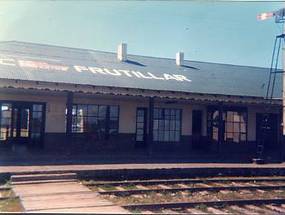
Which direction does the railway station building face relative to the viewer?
toward the camera

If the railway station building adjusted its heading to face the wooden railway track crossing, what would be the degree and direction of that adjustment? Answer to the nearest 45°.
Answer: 0° — it already faces it
